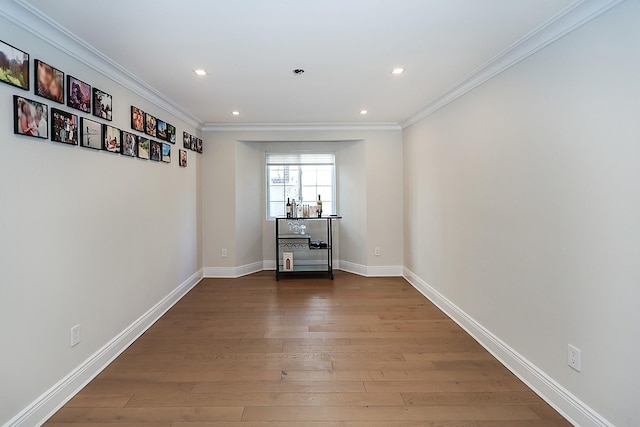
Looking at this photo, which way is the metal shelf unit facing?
toward the camera

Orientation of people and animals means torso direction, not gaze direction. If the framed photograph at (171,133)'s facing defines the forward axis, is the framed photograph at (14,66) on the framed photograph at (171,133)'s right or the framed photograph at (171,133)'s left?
on its right

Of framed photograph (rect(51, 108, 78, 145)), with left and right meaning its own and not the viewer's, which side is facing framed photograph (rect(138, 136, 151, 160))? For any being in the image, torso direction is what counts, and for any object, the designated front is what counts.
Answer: left

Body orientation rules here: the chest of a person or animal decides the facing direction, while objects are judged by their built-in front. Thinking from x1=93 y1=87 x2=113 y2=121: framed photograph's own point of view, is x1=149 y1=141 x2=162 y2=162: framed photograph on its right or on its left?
on its left

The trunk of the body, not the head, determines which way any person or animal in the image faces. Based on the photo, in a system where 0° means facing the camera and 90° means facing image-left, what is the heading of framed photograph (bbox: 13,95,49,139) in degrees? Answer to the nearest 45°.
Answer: approximately 315°

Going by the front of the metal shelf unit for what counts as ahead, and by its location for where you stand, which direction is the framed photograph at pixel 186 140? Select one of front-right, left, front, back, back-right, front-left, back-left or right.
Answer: front-right

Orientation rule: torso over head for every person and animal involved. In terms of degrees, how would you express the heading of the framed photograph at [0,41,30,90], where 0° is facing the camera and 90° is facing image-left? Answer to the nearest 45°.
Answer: approximately 315°

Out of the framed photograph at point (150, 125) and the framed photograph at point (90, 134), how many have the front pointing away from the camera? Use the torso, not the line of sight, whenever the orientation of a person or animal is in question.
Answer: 0

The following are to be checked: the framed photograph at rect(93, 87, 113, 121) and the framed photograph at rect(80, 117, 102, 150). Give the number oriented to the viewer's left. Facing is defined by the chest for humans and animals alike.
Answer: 0

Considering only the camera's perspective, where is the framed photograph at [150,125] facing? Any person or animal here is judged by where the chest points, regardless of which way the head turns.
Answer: facing the viewer and to the right of the viewer

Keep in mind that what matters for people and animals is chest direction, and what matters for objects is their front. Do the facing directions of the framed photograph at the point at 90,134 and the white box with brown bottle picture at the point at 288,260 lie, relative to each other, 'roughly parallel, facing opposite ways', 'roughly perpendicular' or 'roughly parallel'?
roughly perpendicular

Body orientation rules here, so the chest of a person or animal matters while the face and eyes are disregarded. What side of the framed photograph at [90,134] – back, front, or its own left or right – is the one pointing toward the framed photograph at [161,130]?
left
